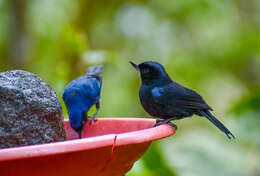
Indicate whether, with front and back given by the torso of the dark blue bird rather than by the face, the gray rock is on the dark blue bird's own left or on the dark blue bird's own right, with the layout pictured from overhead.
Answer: on the dark blue bird's own left

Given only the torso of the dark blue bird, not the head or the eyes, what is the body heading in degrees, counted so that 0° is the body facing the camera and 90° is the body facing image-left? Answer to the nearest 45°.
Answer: approximately 90°

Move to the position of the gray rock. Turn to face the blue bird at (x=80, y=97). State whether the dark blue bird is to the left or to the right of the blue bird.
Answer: right

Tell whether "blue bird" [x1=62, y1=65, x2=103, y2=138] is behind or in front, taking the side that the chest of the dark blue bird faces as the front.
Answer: in front
